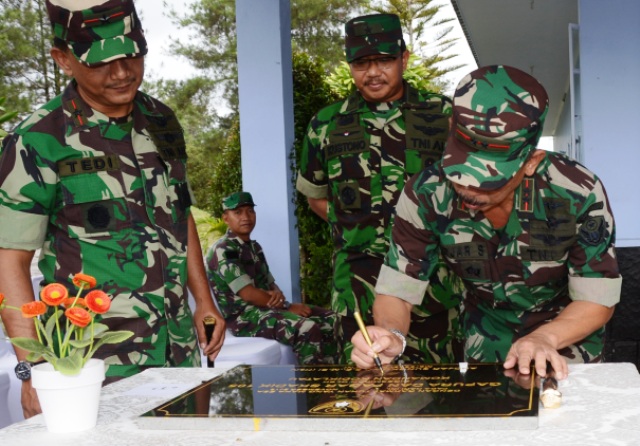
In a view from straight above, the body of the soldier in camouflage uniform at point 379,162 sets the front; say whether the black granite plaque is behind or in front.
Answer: in front

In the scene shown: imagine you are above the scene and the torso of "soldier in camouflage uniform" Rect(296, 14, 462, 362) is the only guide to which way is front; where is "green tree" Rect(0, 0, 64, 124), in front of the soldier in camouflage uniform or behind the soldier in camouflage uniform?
behind

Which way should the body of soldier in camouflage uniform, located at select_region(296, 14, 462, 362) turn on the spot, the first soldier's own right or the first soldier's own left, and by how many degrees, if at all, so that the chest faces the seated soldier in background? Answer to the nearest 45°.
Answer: approximately 135° to the first soldier's own right

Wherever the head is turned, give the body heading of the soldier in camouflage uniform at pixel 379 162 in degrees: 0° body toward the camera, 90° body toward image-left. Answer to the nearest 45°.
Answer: approximately 0°

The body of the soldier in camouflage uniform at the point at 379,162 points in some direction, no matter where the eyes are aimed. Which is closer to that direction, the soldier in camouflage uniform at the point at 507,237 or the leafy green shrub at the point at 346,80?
the soldier in camouflage uniform

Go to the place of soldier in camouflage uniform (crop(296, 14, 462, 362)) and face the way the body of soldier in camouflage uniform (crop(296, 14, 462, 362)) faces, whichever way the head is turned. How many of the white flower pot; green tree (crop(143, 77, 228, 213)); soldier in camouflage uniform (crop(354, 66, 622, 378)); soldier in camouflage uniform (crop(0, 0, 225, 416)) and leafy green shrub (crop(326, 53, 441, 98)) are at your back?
2

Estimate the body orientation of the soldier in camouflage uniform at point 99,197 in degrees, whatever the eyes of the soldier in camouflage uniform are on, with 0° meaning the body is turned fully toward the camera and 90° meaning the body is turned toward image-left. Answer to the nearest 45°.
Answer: approximately 315°

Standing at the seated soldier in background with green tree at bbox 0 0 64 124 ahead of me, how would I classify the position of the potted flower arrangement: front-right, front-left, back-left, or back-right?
back-left

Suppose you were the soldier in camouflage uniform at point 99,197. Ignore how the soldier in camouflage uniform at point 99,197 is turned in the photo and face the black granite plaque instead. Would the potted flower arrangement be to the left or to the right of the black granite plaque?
right

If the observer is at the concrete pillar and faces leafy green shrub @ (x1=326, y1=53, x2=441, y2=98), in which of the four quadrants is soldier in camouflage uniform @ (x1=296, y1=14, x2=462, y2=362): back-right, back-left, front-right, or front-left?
back-right

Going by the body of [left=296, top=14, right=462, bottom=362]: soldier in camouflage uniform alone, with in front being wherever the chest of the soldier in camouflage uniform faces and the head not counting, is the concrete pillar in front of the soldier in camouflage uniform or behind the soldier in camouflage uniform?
behind

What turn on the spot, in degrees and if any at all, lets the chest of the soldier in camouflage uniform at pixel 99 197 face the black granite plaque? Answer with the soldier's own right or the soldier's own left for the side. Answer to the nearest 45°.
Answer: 0° — they already face it
